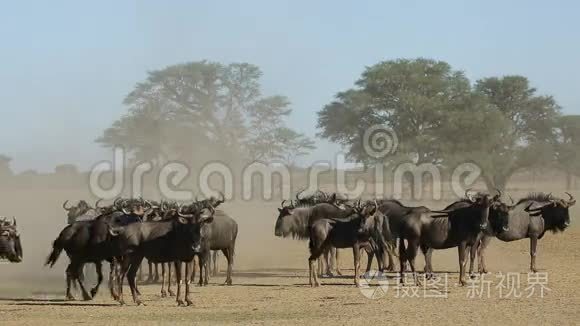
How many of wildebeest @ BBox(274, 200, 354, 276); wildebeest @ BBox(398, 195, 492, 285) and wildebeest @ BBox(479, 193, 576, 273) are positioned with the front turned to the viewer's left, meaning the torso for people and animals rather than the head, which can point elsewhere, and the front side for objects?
1

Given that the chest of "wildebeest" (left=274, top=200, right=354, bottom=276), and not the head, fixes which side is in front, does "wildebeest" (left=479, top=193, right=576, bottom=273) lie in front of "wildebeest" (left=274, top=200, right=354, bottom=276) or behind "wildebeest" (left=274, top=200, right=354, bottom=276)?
behind

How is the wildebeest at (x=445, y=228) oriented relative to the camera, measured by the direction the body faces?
to the viewer's right

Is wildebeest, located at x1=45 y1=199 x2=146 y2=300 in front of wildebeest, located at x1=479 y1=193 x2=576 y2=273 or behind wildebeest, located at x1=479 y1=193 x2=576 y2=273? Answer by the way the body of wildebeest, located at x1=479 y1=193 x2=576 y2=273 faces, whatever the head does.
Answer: behind

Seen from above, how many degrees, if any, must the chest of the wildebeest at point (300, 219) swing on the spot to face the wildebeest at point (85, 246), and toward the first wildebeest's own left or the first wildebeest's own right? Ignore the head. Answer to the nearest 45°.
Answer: approximately 45° to the first wildebeest's own left

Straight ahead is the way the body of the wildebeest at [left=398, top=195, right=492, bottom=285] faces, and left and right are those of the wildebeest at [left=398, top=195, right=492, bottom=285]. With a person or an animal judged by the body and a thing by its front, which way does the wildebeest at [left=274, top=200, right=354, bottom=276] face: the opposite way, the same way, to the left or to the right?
the opposite way

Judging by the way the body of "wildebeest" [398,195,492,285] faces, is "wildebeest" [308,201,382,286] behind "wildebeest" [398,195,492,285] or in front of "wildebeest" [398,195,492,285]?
behind

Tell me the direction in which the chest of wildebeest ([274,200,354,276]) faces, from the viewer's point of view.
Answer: to the viewer's left

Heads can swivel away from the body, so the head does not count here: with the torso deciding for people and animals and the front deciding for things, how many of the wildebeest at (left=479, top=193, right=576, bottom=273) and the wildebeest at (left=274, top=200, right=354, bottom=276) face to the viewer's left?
1

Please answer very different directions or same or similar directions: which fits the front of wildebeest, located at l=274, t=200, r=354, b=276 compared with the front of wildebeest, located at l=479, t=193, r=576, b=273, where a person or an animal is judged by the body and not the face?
very different directions

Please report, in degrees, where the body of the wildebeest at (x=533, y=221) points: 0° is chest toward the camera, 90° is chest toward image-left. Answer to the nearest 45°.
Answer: approximately 270°
